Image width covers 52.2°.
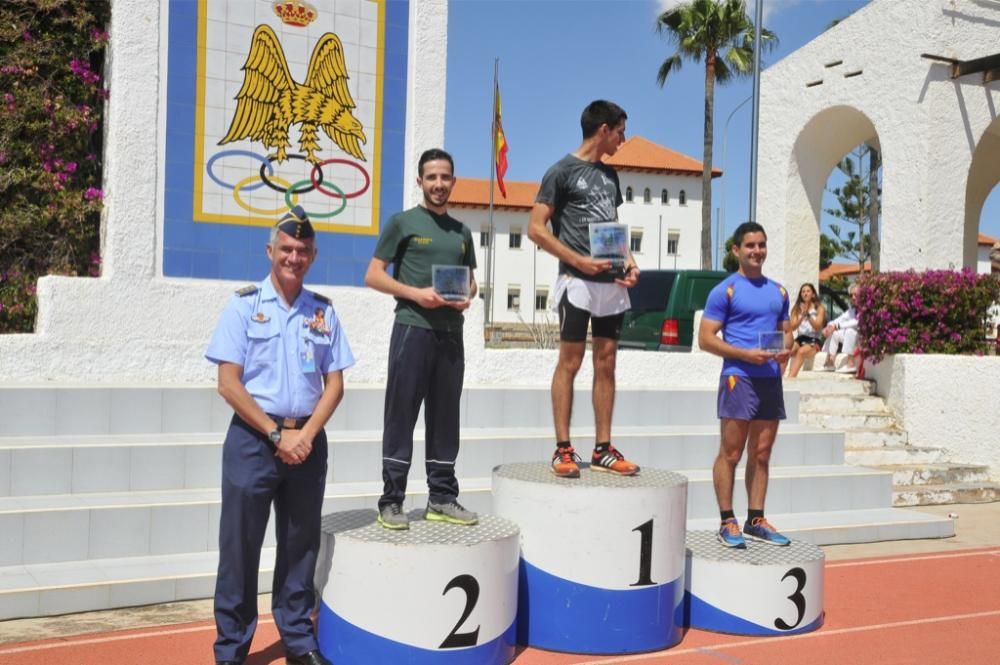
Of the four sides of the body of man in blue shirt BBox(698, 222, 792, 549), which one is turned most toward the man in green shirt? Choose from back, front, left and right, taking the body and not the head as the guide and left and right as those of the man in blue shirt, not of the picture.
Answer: right

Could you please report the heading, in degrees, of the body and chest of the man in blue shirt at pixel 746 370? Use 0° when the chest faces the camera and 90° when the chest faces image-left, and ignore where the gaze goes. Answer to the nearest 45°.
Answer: approximately 315°

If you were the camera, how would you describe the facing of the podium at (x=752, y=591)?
facing the viewer and to the right of the viewer

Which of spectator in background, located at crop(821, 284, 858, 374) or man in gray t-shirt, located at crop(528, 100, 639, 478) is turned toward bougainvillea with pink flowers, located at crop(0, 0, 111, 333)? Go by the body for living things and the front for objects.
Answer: the spectator in background

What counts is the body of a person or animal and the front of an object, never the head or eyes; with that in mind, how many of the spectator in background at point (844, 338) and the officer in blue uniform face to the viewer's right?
0

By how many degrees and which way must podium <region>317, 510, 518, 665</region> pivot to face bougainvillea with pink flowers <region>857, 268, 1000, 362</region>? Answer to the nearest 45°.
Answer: approximately 90° to its left

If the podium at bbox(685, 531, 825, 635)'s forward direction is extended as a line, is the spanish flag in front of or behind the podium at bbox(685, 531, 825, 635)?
behind

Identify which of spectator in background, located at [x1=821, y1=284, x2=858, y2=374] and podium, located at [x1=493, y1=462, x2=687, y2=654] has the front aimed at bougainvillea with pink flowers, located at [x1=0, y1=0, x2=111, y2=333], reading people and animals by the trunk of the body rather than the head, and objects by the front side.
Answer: the spectator in background

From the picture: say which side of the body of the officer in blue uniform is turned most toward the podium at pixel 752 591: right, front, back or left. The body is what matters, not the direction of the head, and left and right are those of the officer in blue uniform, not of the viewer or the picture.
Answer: left

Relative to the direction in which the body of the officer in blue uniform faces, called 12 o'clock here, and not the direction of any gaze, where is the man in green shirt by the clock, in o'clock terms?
The man in green shirt is roughly at 8 o'clock from the officer in blue uniform.

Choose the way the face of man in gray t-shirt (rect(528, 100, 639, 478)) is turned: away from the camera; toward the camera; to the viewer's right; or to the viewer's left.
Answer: to the viewer's right

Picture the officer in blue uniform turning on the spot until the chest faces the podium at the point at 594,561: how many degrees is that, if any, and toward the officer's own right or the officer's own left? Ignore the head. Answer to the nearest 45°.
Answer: approximately 90° to the officer's own left

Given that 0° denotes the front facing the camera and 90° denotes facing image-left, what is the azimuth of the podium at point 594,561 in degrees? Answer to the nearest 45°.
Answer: approximately 315°
